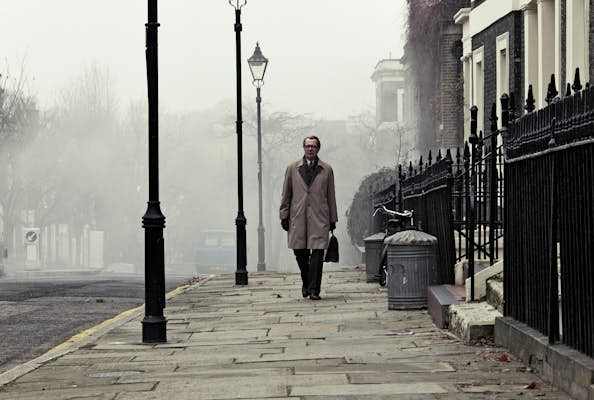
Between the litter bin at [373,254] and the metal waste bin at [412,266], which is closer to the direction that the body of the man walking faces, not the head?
the metal waste bin

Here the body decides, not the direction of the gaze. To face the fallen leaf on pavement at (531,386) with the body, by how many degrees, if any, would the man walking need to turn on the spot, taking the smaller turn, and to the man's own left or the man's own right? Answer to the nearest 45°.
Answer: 0° — they already face it

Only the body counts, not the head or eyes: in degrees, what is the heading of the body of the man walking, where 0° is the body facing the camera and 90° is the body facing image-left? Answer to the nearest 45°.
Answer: approximately 0°

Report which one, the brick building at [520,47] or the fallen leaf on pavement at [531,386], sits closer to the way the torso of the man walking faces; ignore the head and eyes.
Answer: the fallen leaf on pavement

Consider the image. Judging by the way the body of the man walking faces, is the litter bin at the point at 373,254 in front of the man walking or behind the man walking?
behind

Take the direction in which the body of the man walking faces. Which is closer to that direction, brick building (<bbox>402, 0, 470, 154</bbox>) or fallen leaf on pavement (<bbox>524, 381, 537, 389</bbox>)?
the fallen leaf on pavement
